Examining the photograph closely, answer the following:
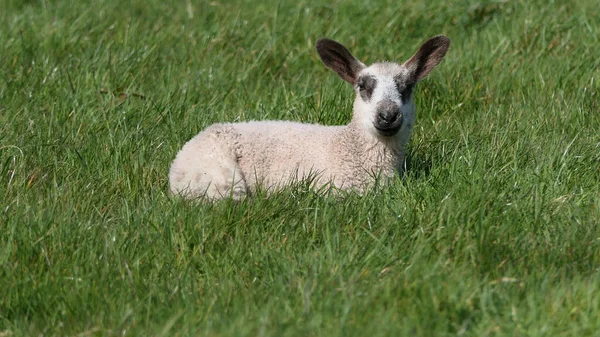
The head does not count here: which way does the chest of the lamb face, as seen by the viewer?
to the viewer's right
